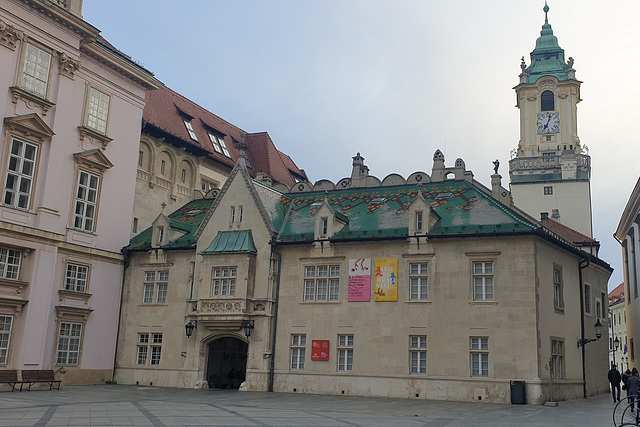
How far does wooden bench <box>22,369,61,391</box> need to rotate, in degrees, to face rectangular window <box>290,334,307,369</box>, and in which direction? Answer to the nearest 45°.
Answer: approximately 45° to its left

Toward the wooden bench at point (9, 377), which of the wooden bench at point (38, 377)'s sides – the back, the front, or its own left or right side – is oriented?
right

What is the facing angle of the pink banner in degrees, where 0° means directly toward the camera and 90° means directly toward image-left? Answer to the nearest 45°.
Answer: approximately 0°

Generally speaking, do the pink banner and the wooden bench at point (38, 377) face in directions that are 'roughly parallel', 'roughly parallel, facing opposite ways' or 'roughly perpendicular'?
roughly perpendicular

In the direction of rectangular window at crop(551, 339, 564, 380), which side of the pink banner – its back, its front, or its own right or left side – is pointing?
left

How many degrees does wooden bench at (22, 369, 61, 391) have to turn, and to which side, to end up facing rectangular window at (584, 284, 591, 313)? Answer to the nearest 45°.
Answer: approximately 45° to its left

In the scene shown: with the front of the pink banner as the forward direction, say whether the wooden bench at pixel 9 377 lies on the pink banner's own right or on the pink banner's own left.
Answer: on the pink banner's own right

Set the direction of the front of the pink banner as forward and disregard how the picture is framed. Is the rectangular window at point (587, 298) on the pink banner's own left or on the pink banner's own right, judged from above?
on the pink banner's own left

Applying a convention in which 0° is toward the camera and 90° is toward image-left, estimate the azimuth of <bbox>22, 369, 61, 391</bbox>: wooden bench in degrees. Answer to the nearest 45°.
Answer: approximately 315°

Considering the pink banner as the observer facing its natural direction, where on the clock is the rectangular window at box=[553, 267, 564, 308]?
The rectangular window is roughly at 9 o'clock from the pink banner.

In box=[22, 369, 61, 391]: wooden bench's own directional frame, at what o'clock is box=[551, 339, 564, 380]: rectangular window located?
The rectangular window is roughly at 11 o'clock from the wooden bench.

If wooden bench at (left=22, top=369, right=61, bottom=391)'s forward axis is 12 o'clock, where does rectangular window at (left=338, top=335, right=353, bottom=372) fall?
The rectangular window is roughly at 11 o'clock from the wooden bench.
